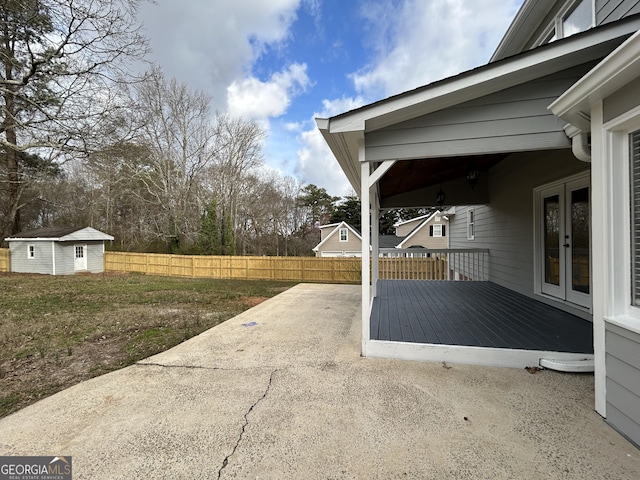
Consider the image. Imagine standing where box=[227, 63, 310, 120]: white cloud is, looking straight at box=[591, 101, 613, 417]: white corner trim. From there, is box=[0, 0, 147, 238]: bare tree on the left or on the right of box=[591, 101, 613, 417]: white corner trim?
right

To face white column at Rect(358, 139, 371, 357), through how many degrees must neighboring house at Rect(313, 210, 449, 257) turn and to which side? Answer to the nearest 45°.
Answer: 0° — it already faces it

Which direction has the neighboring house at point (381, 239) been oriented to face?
toward the camera

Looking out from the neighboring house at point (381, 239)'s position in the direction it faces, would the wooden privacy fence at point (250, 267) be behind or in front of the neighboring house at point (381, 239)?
in front

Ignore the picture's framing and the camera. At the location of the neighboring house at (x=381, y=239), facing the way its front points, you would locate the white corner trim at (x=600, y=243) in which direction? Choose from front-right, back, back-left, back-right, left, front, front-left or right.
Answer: front

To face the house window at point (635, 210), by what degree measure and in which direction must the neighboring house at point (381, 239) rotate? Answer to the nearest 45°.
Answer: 0° — it already faces it

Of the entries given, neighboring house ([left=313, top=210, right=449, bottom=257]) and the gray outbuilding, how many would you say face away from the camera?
0

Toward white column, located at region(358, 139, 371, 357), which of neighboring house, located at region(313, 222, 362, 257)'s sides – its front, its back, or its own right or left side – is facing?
front

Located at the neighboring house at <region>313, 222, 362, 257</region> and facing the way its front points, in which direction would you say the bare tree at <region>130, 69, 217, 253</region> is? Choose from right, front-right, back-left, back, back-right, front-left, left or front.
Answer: front-right
